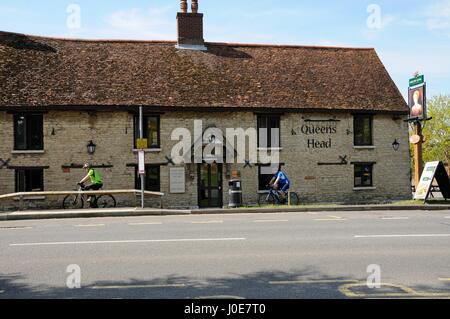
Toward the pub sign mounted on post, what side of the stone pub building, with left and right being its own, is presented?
left

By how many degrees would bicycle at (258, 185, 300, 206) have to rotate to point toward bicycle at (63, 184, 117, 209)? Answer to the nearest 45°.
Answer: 0° — it already faces it

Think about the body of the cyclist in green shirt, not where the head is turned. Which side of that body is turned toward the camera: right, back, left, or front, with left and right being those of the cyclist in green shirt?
left

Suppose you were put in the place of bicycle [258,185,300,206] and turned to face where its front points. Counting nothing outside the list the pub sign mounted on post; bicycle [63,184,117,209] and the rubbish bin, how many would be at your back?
1

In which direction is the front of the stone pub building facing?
toward the camera
